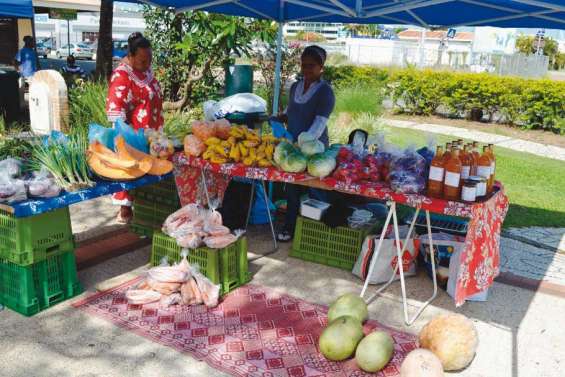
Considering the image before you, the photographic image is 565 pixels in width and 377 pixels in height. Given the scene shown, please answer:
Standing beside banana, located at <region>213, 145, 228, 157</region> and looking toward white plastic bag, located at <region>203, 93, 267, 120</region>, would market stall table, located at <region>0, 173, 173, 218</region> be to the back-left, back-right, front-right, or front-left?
back-left

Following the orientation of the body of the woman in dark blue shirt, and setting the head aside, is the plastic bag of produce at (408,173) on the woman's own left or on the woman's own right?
on the woman's own left

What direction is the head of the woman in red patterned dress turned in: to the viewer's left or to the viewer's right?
to the viewer's right

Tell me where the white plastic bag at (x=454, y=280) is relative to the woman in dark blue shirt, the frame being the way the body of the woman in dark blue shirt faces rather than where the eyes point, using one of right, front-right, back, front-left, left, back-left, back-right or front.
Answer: left

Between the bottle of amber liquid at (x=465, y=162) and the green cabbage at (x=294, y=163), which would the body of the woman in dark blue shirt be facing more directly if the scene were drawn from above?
the green cabbage

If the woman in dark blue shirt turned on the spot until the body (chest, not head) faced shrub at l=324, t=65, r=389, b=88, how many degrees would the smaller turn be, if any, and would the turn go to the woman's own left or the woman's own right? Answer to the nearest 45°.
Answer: approximately 135° to the woman's own right

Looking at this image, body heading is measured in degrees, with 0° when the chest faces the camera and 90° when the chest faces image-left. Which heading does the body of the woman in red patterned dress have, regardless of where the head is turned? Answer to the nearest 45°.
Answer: approximately 315°

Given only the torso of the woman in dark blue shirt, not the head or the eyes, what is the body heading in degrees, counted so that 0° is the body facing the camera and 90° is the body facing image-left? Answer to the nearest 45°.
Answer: approximately 45°
